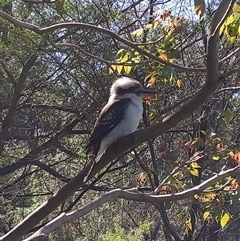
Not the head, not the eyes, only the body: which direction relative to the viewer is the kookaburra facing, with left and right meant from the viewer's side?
facing to the right of the viewer

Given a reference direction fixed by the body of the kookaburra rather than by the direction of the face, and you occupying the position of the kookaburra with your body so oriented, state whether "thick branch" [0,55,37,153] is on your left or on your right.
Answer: on your left

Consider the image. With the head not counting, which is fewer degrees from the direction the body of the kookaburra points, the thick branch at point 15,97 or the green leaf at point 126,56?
the green leaf
